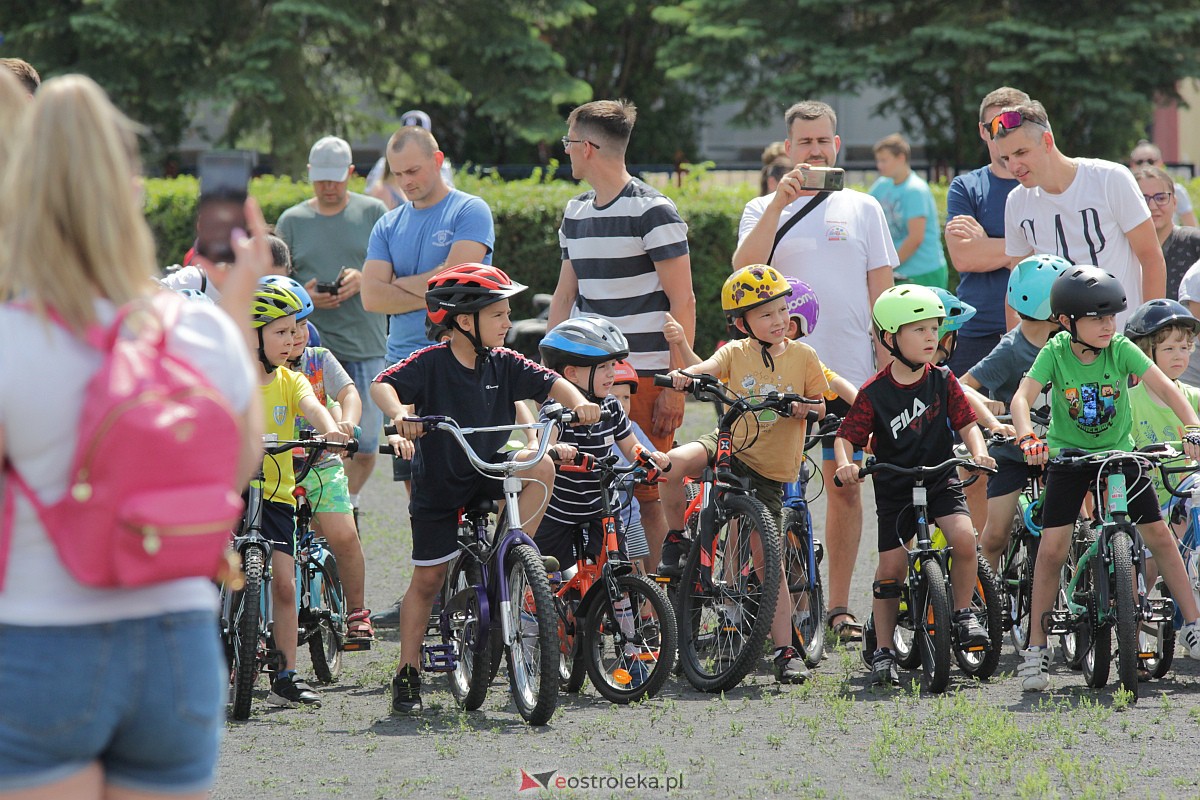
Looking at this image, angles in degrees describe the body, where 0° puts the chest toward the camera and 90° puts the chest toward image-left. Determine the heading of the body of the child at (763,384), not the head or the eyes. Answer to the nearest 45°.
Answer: approximately 0°

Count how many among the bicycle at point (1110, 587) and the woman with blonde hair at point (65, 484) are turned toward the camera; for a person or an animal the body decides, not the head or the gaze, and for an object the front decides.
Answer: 1

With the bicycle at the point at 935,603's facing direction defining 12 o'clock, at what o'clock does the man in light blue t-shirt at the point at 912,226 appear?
The man in light blue t-shirt is roughly at 6 o'clock from the bicycle.

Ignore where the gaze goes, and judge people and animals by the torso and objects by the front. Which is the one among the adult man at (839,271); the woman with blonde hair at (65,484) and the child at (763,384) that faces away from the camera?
the woman with blonde hair

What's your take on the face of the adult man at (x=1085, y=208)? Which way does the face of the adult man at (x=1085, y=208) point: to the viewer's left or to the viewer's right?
to the viewer's left

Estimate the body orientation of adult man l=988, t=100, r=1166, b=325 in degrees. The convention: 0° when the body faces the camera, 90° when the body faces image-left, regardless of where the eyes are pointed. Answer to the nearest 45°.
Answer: approximately 45°

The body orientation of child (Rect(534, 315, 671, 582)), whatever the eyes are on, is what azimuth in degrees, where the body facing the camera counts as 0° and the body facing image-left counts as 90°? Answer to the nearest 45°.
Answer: approximately 315°

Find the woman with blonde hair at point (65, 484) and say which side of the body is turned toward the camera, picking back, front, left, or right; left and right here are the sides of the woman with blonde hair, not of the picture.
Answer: back
